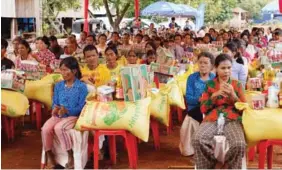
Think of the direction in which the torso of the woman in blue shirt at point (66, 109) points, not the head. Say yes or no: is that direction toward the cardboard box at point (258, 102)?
no

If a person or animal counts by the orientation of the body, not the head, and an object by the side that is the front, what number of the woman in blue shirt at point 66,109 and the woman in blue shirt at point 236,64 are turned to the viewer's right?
0

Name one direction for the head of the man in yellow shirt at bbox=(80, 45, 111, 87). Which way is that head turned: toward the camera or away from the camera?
toward the camera

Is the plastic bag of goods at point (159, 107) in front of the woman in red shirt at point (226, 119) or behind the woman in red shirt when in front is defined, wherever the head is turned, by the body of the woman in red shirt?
behind

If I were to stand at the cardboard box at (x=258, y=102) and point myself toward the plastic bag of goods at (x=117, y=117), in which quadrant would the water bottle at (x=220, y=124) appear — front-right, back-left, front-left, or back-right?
front-left

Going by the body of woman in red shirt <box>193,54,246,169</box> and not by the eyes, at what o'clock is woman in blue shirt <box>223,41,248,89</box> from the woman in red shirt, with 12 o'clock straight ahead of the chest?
The woman in blue shirt is roughly at 6 o'clock from the woman in red shirt.

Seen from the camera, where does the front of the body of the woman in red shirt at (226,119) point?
toward the camera

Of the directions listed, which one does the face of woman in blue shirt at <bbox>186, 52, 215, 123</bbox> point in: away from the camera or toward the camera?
toward the camera

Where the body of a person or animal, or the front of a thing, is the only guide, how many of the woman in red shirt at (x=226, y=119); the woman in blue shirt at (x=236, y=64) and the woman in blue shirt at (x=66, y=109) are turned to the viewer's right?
0

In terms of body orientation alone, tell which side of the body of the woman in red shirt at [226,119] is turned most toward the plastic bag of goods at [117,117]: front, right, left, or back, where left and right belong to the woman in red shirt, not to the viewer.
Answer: right

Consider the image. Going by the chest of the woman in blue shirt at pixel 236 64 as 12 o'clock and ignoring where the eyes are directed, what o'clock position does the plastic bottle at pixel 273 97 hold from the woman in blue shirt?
The plastic bottle is roughly at 10 o'clock from the woman in blue shirt.

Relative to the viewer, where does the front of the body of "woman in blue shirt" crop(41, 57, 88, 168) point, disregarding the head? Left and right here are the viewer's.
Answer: facing the viewer and to the left of the viewer

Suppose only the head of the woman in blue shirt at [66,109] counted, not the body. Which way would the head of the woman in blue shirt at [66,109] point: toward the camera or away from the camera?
toward the camera

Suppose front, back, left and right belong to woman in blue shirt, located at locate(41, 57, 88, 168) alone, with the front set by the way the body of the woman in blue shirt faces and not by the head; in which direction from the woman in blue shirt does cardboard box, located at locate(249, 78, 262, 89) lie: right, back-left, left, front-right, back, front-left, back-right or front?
back-left

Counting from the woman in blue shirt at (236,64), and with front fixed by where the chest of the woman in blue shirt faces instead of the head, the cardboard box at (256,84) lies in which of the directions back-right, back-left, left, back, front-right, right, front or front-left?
front-left
